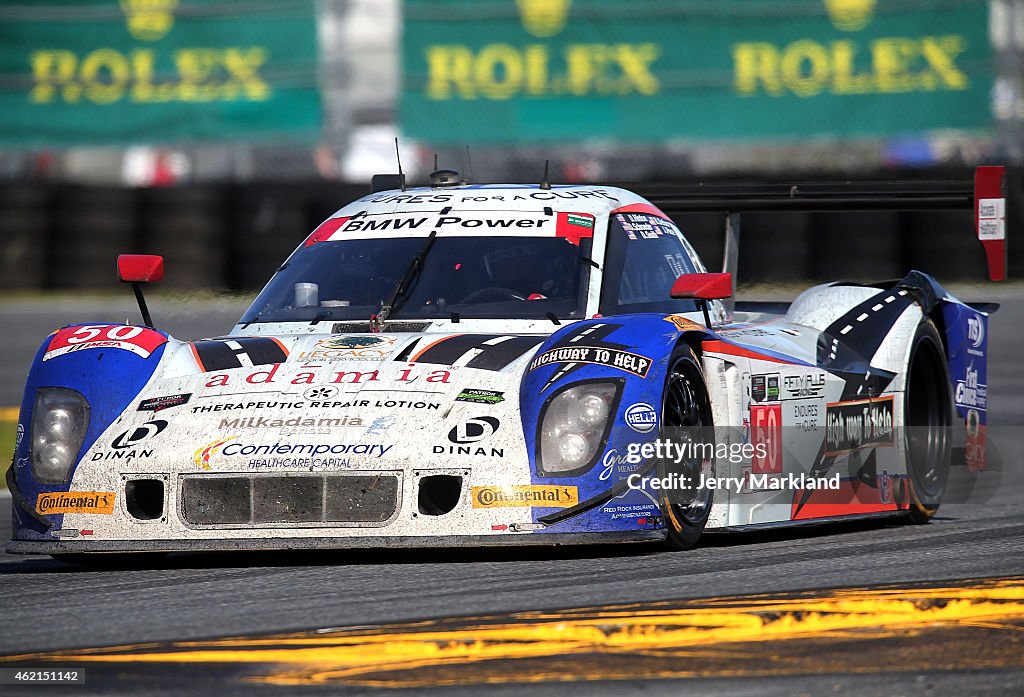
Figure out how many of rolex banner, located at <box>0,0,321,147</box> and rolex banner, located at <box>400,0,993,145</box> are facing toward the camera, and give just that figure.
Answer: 2

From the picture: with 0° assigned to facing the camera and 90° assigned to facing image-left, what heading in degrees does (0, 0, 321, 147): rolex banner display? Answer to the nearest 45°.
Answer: approximately 0°

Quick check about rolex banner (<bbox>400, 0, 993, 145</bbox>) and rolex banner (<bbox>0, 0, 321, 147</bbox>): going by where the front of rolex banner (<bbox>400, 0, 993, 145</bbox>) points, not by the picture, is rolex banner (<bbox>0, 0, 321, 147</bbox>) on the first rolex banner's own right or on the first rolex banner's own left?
on the first rolex banner's own right

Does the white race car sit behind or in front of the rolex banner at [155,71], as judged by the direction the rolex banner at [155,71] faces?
in front

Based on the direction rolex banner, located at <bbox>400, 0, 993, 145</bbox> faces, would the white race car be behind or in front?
in front

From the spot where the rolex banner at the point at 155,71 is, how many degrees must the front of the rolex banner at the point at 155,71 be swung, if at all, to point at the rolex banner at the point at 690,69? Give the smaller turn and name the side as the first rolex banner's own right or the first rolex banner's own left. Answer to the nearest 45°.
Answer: approximately 90° to the first rolex banner's own left

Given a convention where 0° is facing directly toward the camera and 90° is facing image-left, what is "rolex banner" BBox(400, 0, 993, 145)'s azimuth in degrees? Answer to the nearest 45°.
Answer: approximately 0°
